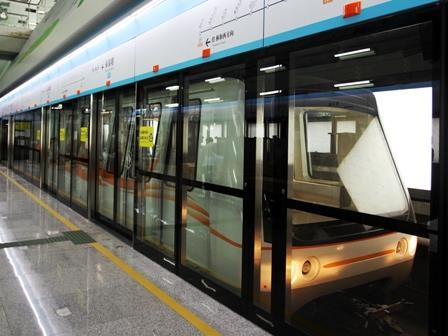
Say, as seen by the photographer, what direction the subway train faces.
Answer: facing the viewer and to the right of the viewer
